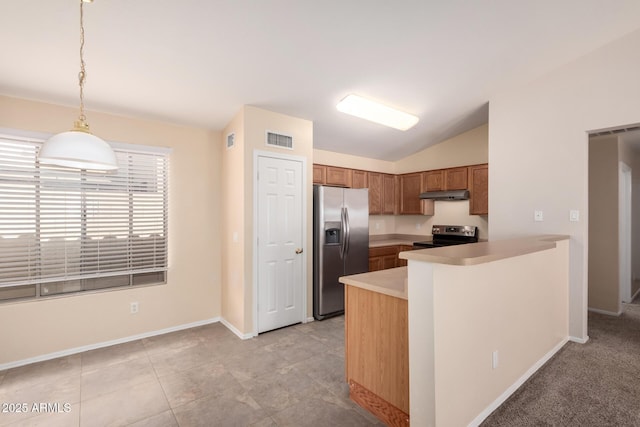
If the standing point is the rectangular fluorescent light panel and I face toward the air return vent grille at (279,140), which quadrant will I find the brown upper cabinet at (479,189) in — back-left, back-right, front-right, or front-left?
back-right

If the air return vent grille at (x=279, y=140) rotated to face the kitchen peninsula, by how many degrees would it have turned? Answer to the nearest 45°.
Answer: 0° — it already faces it
